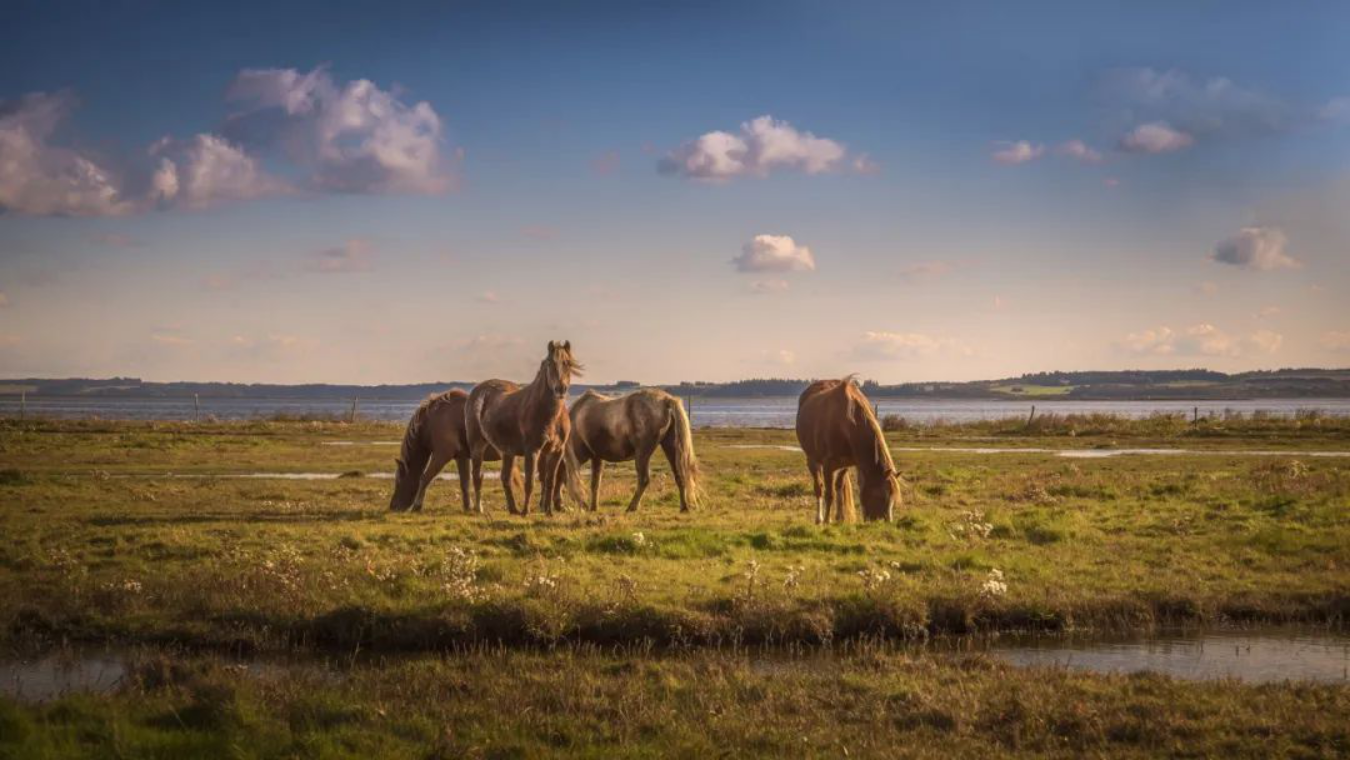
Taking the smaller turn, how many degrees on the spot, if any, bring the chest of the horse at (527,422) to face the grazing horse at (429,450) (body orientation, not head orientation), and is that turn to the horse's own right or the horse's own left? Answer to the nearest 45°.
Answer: approximately 180°

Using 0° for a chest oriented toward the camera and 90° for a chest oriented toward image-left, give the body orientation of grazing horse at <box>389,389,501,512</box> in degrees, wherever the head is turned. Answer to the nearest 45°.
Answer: approximately 90°

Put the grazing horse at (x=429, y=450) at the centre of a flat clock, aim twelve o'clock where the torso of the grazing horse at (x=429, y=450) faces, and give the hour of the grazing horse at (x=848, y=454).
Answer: the grazing horse at (x=848, y=454) is roughly at 7 o'clock from the grazing horse at (x=429, y=450).

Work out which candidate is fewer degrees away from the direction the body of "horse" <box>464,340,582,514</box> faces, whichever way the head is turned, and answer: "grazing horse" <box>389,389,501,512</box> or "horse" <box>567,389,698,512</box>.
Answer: the horse

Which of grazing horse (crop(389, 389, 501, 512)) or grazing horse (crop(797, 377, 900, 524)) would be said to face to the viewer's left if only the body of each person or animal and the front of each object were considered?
grazing horse (crop(389, 389, 501, 512))

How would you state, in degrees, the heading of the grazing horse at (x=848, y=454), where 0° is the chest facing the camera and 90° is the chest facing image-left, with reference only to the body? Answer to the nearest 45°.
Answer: approximately 315°

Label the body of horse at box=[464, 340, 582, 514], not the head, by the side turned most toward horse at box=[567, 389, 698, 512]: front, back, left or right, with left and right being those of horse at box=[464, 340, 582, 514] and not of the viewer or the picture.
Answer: left
